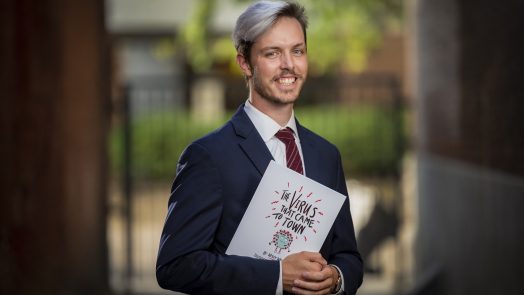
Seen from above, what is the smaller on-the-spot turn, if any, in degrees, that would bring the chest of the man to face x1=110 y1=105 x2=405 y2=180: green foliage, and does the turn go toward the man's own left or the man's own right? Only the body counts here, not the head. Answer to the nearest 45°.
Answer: approximately 135° to the man's own left

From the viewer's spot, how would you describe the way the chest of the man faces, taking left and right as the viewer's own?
facing the viewer and to the right of the viewer

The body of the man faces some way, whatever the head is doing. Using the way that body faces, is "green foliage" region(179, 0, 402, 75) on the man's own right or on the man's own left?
on the man's own left

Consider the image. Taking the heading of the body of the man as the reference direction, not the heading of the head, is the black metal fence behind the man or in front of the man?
behind
